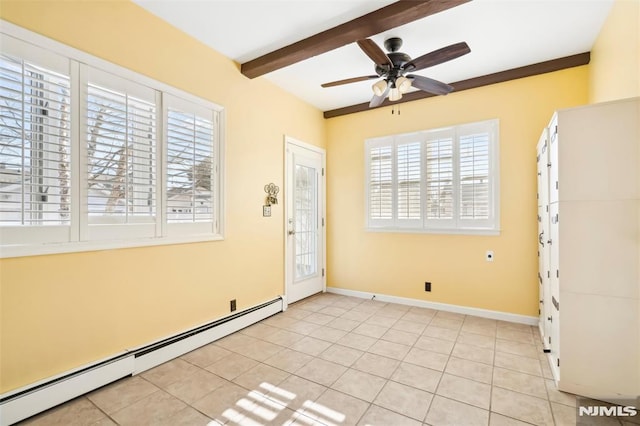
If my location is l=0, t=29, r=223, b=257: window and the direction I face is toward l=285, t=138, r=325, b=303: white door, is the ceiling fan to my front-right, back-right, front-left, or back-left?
front-right

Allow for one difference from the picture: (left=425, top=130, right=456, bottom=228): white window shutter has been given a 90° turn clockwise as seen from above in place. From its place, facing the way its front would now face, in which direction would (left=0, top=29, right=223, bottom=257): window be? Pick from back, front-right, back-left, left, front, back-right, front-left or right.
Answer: front-left

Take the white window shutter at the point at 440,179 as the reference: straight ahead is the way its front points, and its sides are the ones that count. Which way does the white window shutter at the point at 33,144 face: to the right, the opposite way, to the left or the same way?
to the left

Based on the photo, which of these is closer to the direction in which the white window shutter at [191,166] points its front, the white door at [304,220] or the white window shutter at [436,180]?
the white window shutter

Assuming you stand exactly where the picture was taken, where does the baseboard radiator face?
facing the viewer and to the right of the viewer

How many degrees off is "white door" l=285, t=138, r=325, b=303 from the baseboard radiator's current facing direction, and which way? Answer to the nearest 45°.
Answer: approximately 90° to its left

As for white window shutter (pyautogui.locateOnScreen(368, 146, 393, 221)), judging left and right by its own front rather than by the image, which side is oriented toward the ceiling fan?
front

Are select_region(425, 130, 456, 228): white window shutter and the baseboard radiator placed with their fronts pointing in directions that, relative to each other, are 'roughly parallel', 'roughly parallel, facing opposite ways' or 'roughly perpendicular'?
roughly perpendicular

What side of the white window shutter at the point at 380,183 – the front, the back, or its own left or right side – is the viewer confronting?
front

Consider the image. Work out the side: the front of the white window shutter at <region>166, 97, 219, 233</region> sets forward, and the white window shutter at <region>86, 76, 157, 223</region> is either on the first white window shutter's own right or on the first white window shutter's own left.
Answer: on the first white window shutter's own right

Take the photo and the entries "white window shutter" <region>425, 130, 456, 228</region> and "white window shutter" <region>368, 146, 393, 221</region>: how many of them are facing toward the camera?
2

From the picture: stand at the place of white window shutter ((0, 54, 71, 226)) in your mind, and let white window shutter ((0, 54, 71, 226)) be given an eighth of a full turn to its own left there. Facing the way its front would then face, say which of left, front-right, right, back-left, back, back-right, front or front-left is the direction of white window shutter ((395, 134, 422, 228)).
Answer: front

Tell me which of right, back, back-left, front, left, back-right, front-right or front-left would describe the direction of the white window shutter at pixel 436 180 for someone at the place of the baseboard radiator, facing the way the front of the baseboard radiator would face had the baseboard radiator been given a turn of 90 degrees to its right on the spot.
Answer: back-left

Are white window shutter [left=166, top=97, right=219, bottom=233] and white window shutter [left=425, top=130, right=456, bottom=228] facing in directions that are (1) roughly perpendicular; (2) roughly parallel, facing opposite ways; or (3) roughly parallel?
roughly perpendicular

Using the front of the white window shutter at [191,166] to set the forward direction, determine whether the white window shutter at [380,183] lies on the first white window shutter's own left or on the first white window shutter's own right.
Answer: on the first white window shutter's own left

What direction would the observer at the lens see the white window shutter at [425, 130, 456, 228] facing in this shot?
facing the viewer

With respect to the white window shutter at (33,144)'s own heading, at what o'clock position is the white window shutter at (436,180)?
The white window shutter at (436,180) is roughly at 11 o'clock from the white window shutter at (33,144).
